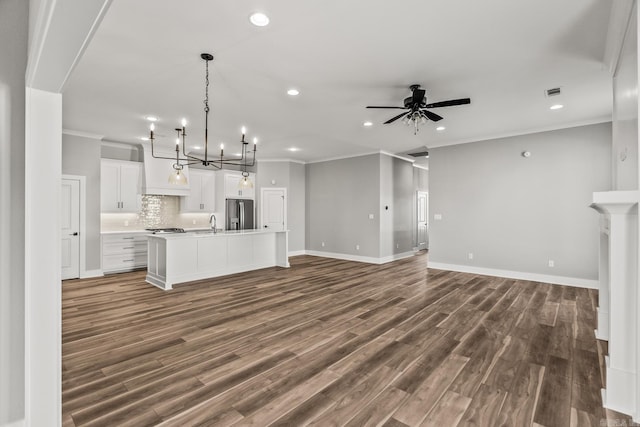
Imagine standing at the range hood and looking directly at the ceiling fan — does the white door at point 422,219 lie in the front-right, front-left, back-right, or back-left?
front-left

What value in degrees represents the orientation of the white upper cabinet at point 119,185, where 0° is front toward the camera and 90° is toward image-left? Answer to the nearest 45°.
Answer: approximately 0°

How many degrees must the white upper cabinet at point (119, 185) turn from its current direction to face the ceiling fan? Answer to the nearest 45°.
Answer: approximately 45° to its left

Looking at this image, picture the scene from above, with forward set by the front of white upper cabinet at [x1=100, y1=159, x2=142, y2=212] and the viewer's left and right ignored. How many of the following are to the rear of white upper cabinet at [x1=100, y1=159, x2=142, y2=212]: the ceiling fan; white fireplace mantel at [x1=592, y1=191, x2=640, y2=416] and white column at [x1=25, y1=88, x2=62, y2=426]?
0

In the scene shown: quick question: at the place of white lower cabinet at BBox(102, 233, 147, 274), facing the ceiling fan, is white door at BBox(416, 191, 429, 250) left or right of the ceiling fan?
left

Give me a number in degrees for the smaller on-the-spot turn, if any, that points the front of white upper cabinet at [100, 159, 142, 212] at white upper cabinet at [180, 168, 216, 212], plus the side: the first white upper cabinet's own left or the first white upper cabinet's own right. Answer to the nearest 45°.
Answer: approximately 90° to the first white upper cabinet's own left

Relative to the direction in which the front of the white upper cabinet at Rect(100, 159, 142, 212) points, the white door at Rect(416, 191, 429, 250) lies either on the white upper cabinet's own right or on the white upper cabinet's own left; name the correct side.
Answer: on the white upper cabinet's own left

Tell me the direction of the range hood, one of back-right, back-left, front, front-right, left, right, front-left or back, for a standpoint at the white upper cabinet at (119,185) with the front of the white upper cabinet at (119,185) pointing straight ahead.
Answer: left

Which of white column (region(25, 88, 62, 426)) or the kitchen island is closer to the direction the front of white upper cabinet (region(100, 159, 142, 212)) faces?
the white column

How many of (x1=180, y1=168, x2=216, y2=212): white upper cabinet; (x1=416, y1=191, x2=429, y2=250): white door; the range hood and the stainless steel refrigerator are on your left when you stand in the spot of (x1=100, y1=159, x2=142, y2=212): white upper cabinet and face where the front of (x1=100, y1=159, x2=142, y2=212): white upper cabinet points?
4

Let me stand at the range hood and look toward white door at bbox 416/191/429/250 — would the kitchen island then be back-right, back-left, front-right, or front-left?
front-right

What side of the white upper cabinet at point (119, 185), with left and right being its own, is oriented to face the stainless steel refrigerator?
left

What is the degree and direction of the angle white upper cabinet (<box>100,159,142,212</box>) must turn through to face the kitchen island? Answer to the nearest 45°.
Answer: approximately 45° to its left

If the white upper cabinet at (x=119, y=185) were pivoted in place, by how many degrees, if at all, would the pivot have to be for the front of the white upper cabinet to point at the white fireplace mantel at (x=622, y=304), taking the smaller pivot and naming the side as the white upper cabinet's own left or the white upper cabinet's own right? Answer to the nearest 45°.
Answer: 0° — it already faces it
